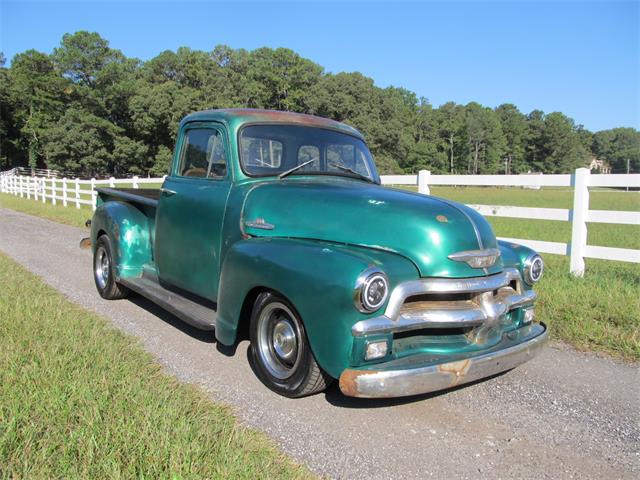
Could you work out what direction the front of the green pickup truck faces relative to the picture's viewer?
facing the viewer and to the right of the viewer

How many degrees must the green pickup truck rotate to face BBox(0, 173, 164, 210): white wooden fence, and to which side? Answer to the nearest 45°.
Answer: approximately 180°

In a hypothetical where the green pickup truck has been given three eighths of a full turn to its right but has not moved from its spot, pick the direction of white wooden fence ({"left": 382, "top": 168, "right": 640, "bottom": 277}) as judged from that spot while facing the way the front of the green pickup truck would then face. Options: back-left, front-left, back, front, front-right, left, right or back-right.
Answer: back-right
